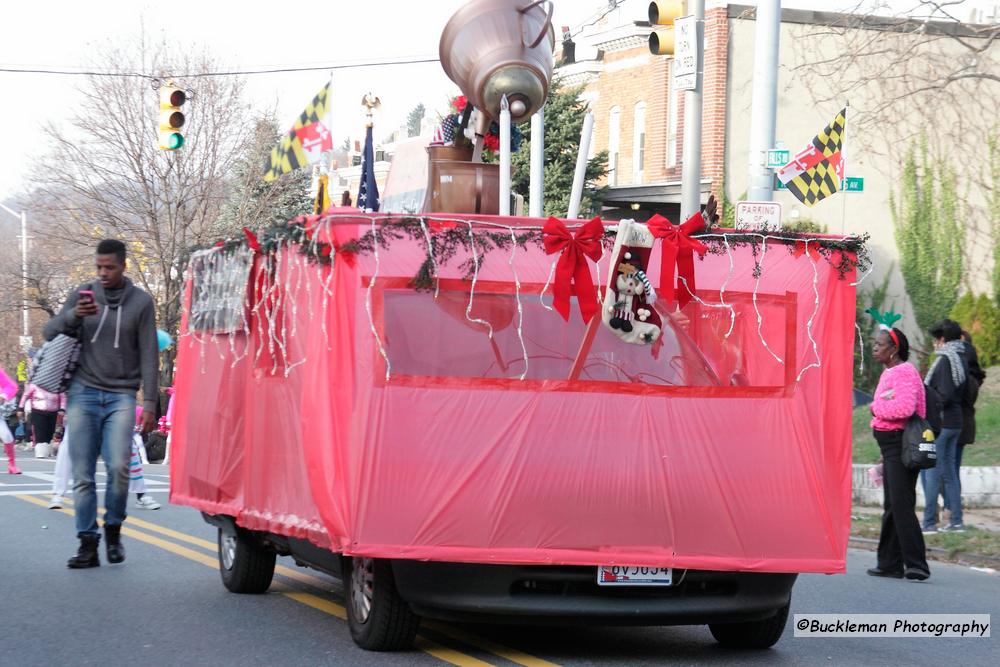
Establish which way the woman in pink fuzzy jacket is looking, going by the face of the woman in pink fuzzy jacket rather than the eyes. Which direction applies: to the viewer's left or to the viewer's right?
to the viewer's left

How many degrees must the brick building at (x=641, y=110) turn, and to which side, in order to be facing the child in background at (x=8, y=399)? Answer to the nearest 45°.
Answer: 0° — it already faces them

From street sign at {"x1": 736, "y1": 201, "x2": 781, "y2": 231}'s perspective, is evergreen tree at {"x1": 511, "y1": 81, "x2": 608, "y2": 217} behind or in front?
behind

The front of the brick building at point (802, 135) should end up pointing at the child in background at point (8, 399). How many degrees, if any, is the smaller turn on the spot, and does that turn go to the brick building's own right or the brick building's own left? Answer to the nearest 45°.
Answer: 0° — it already faces them

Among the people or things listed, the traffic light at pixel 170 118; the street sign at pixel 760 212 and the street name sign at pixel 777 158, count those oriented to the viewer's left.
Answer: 0

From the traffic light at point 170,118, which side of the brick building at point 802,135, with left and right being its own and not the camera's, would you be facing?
front

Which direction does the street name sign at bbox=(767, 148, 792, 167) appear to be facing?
toward the camera

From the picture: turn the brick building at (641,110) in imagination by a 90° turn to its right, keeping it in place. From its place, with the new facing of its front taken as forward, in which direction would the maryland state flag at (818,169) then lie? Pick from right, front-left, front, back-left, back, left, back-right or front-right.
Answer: back-left

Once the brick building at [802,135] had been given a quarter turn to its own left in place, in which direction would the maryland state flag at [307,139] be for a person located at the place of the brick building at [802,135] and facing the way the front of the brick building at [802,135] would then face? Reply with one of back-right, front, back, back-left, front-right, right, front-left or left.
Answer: right

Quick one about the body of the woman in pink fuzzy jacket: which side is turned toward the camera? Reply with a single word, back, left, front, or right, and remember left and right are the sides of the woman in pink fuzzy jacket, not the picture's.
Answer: left

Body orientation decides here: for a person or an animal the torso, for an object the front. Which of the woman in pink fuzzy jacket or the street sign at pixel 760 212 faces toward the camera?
the street sign
